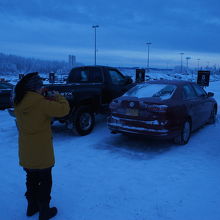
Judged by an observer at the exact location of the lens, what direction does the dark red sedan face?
facing away from the viewer and to the right of the viewer

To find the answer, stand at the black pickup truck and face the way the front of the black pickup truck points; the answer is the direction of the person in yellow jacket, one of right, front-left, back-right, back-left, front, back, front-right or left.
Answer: back-right

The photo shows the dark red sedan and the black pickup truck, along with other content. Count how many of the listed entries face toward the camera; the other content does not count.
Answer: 0

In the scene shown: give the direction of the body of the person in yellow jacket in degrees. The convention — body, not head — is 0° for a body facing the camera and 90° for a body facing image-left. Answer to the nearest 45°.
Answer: approximately 225°

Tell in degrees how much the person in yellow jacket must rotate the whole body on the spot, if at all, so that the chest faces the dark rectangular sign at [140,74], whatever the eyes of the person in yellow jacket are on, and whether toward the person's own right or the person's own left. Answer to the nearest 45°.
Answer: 0° — they already face it

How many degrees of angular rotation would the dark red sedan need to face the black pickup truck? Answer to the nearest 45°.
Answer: approximately 90° to its left

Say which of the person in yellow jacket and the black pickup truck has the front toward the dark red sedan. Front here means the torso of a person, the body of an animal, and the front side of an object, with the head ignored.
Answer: the person in yellow jacket

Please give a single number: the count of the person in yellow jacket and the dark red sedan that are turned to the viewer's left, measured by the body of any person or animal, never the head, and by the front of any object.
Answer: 0

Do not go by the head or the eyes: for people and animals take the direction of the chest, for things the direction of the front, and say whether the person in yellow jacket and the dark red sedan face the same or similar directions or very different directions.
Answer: same or similar directions

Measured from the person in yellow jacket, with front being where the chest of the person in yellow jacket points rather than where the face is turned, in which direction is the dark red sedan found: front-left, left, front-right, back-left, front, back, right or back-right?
front

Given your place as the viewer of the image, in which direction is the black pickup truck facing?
facing away from the viewer and to the right of the viewer

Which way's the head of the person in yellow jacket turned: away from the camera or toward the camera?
away from the camera

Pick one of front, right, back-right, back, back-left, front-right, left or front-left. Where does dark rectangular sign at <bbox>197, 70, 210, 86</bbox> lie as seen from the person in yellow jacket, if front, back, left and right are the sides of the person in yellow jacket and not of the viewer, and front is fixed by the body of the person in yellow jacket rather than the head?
front
